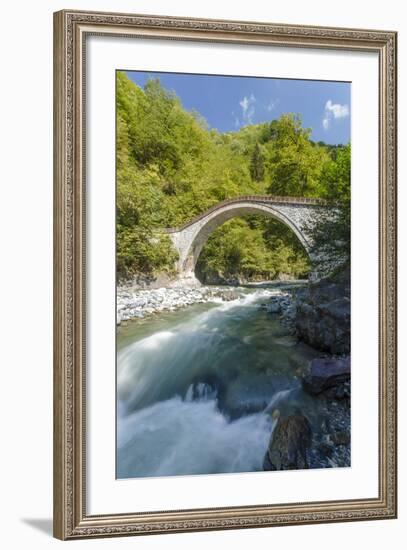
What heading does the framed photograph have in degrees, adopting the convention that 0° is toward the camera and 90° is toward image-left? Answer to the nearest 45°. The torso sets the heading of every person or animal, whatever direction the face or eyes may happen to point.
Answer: approximately 315°
